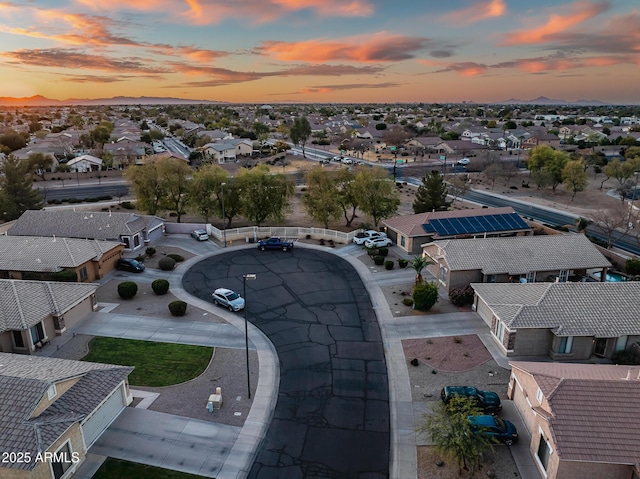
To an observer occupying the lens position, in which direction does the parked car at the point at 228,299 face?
facing the viewer and to the right of the viewer

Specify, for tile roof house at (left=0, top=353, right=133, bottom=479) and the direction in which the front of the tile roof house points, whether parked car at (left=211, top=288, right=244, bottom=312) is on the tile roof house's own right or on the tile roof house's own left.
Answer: on the tile roof house's own left

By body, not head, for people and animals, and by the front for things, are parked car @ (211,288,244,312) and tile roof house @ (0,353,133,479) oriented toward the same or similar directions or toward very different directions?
same or similar directions

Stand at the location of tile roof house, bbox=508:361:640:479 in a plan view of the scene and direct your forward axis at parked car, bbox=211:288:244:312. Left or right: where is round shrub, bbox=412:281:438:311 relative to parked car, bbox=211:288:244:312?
right

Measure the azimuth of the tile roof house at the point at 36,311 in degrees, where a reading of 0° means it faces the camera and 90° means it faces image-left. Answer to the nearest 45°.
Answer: approximately 315°

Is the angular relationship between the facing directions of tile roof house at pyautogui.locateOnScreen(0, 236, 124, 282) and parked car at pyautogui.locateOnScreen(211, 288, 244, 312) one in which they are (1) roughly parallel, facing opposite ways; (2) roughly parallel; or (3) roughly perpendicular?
roughly parallel

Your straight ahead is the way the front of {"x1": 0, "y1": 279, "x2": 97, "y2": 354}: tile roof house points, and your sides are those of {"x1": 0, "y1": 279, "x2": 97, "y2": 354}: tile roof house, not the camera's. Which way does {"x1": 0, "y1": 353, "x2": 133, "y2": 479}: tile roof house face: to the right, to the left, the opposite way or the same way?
the same way

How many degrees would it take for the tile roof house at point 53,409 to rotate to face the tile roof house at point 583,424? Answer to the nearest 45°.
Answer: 0° — it already faces it

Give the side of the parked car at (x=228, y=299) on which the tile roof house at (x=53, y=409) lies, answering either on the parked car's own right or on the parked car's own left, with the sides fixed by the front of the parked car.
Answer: on the parked car's own right

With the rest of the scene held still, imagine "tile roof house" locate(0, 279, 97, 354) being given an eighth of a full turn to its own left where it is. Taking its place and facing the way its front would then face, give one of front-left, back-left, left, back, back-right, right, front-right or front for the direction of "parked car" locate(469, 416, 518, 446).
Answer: front-right

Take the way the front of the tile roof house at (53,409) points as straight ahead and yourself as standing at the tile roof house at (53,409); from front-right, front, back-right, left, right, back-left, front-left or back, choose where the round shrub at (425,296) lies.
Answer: front-left

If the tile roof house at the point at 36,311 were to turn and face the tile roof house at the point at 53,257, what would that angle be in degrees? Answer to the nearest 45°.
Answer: approximately 135° to its left
